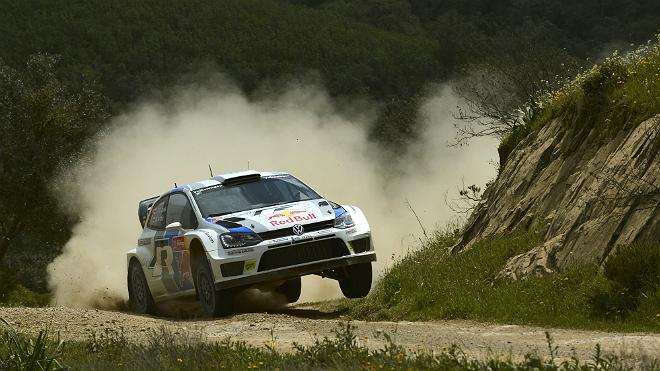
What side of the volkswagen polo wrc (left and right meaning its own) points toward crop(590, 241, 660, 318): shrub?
front

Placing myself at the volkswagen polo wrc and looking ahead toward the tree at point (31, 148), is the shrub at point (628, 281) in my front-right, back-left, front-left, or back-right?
back-right

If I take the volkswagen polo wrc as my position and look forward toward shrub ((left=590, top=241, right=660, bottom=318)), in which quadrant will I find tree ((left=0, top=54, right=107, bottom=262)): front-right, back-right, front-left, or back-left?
back-left

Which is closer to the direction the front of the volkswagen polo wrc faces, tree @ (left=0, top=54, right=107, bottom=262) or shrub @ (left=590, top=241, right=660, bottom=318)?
the shrub

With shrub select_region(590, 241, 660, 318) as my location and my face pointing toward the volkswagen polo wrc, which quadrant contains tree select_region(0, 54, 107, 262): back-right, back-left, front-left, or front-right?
front-right

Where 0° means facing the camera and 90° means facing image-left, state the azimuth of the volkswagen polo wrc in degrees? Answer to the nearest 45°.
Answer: approximately 315°

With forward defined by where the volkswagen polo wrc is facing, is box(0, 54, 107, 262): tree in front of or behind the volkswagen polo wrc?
behind
